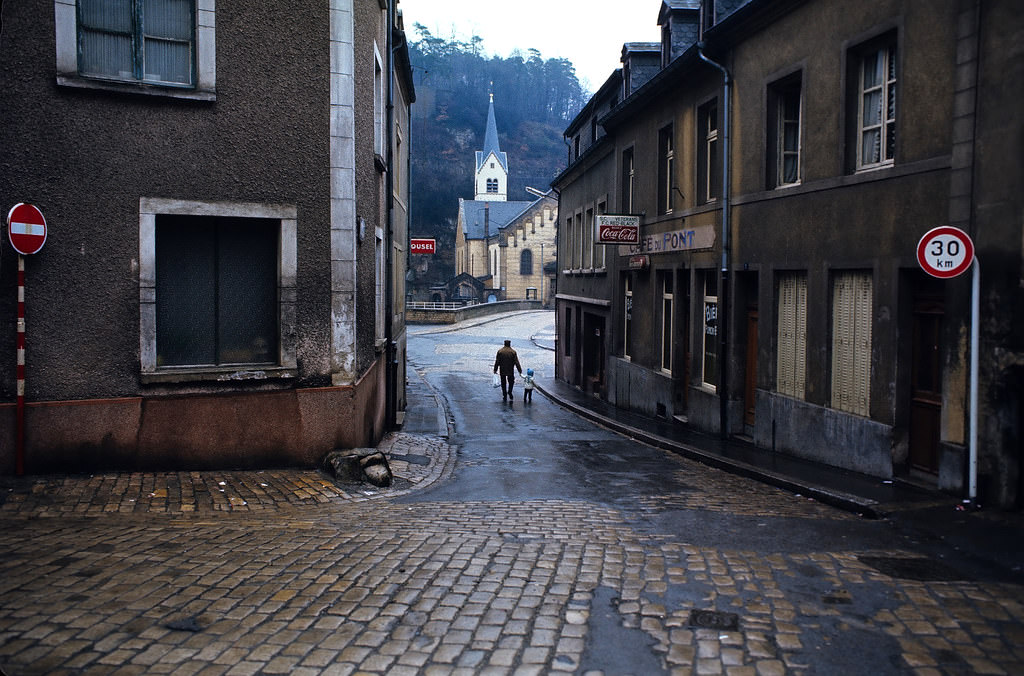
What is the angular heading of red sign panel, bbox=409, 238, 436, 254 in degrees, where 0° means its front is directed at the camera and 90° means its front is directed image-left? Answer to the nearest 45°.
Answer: approximately 0°

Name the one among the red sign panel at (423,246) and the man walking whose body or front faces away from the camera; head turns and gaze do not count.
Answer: the man walking

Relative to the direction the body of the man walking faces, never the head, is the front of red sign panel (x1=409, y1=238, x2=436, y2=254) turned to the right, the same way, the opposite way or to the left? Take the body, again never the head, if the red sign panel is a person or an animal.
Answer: the opposite way

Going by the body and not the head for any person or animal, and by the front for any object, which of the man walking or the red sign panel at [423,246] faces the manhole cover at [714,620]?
the red sign panel

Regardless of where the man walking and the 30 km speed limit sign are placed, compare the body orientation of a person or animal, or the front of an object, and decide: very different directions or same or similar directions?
very different directions

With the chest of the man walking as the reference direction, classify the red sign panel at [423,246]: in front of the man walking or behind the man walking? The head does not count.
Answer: in front

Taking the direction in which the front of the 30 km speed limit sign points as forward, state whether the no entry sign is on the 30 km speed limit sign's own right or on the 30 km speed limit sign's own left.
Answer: on the 30 km speed limit sign's own right

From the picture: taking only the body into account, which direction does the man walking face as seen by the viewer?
away from the camera

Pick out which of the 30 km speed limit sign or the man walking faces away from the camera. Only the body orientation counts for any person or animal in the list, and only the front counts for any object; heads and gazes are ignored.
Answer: the man walking

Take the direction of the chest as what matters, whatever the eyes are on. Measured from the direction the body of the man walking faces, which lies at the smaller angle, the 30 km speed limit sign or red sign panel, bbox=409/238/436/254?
the red sign panel

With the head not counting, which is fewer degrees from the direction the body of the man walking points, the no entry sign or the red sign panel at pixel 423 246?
the red sign panel

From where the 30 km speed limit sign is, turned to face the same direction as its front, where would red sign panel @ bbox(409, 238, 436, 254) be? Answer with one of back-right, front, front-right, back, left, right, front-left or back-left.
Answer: back-right

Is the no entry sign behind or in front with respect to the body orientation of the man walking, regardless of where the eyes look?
behind

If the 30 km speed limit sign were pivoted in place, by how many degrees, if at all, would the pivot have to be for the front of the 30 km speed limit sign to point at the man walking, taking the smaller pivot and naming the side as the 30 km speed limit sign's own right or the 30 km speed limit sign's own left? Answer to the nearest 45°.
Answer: approximately 135° to the 30 km speed limit sign's own right

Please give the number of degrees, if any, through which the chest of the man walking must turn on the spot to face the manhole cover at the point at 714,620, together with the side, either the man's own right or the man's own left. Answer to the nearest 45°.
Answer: approximately 180°

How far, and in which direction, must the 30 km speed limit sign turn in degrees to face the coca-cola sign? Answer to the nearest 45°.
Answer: approximately 135° to its right

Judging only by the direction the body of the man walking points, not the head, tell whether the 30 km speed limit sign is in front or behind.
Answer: behind
